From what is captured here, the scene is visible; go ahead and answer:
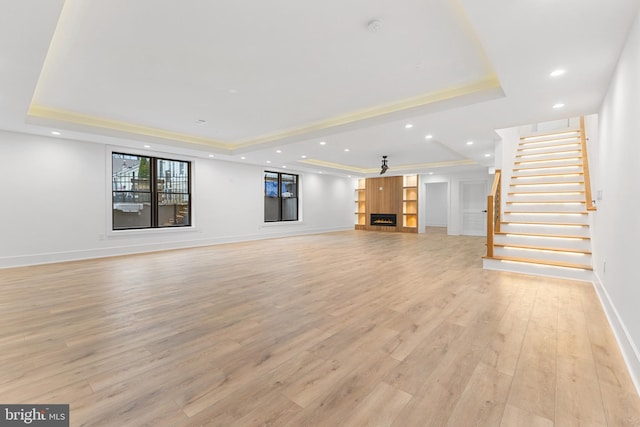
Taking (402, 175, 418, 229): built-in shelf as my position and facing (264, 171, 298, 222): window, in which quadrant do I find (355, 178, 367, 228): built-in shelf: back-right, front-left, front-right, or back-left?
front-right

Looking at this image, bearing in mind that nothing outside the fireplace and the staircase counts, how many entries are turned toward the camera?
2

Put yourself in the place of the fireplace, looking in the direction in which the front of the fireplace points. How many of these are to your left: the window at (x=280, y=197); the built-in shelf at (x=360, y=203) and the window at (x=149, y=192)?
0

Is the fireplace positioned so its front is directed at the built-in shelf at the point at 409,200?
no

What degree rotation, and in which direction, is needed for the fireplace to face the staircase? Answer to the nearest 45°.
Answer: approximately 45° to its left

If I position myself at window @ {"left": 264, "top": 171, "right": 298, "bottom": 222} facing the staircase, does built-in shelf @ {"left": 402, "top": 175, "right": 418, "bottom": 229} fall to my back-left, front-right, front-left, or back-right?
front-left

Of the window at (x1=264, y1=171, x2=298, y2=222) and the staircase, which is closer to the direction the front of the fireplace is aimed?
the staircase

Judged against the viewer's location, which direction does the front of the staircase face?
facing the viewer

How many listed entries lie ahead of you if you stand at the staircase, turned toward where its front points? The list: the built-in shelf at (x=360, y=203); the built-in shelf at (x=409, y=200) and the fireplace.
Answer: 0

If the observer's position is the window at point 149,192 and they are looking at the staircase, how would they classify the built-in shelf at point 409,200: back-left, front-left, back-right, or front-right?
front-left

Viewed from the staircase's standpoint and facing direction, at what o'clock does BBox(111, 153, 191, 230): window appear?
The window is roughly at 2 o'clock from the staircase.

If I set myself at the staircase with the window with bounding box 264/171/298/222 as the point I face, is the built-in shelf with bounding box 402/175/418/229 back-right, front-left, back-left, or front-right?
front-right

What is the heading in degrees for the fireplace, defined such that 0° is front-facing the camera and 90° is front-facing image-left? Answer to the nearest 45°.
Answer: approximately 0°

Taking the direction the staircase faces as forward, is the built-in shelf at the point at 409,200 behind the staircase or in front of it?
behind

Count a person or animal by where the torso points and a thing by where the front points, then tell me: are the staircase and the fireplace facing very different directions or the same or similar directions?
same or similar directions

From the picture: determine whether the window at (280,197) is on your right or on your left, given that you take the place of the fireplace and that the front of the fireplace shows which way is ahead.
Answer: on your right

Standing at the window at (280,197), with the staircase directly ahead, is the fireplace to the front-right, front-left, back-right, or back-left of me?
front-left

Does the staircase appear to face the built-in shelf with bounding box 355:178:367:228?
no

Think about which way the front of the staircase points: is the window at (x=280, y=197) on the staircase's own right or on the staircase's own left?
on the staircase's own right
